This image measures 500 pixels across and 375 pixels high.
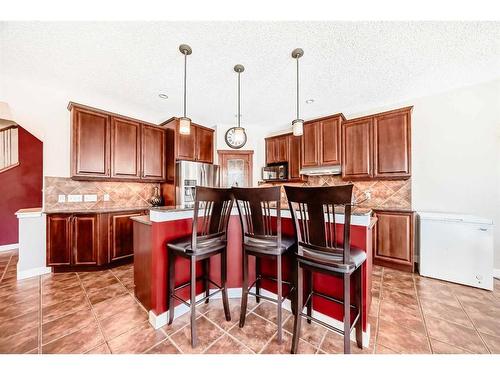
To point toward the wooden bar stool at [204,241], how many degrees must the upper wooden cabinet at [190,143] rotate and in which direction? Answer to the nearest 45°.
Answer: approximately 45° to its right

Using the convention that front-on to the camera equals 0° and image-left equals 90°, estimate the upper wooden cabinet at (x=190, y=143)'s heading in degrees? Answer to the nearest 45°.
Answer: approximately 315°

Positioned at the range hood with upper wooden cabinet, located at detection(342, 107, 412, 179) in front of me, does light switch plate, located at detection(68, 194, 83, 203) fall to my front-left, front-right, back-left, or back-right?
back-right

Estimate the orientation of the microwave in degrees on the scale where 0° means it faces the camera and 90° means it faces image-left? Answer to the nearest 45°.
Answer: approximately 45°

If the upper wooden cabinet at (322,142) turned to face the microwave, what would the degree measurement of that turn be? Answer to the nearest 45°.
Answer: approximately 45° to its right

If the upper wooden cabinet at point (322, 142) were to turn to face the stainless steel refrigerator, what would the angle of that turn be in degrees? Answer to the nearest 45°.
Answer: approximately 45° to its right

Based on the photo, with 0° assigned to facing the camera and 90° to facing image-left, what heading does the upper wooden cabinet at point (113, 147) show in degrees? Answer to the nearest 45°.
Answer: approximately 315°

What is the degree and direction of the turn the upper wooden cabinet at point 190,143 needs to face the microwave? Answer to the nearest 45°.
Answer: approximately 45° to its left

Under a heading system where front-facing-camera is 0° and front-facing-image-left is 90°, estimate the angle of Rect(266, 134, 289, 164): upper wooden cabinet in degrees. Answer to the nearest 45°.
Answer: approximately 45°
